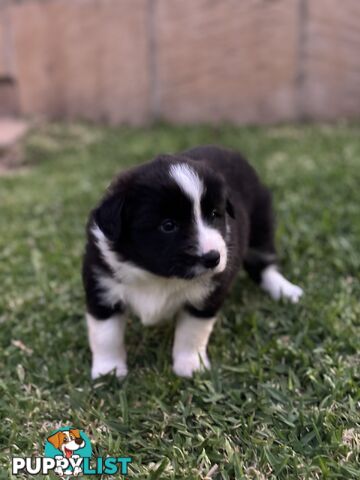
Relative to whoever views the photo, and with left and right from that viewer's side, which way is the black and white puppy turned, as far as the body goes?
facing the viewer and to the left of the viewer
